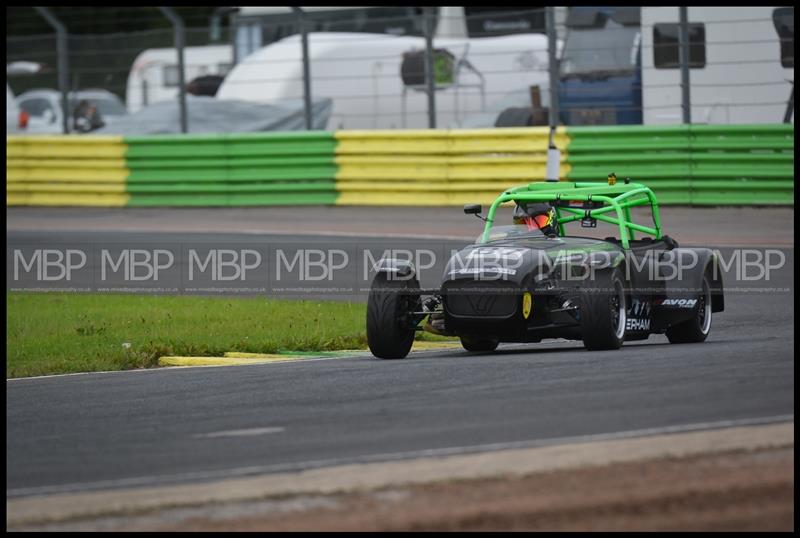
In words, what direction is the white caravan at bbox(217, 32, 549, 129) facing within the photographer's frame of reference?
facing to the left of the viewer

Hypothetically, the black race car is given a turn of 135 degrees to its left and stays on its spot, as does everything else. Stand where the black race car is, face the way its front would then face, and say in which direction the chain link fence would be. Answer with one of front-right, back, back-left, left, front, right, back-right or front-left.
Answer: left

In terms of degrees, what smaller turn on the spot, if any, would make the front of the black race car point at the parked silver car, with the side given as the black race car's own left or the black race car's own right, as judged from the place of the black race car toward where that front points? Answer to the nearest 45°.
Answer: approximately 90° to the black race car's own right

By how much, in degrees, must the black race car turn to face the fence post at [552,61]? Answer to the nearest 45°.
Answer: approximately 135° to its right

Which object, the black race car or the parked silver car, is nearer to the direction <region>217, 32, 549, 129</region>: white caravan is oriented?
the parked silver car

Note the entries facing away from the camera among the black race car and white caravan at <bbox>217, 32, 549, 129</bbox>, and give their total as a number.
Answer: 0

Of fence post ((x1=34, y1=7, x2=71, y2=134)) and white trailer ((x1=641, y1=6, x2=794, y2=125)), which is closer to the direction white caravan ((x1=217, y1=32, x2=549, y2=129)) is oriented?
the fence post

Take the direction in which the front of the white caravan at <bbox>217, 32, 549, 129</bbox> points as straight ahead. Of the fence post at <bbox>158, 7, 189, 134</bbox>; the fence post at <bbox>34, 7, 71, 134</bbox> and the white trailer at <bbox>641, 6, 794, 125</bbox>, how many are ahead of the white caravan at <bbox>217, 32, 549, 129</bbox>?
2

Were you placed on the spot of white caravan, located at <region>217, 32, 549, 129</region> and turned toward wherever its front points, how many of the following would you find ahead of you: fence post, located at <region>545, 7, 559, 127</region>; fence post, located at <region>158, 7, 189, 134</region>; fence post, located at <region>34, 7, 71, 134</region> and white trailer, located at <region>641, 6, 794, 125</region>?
2
